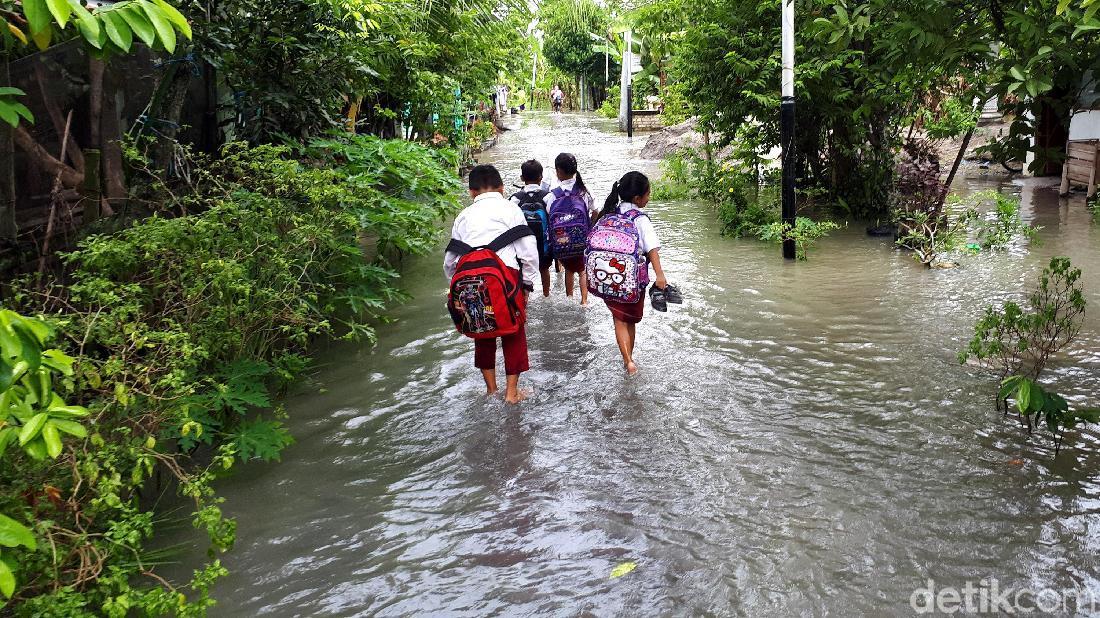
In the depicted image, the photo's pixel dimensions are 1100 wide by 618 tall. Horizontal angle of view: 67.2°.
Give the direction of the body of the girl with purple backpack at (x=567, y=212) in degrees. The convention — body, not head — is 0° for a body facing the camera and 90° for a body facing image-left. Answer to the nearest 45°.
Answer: approximately 180°

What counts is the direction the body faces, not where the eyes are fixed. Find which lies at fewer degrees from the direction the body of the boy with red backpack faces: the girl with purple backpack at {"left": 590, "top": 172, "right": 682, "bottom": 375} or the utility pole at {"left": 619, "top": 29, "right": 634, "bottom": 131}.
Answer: the utility pole

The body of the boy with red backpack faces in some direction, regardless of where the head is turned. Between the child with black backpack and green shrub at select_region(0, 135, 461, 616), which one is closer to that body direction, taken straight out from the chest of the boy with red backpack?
the child with black backpack

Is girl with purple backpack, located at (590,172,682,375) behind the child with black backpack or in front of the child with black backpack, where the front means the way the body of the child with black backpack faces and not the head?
behind

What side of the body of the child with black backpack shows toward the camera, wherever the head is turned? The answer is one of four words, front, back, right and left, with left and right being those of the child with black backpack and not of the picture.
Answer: back

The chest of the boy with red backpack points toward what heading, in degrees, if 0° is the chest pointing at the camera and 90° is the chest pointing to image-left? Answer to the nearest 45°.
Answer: approximately 180°

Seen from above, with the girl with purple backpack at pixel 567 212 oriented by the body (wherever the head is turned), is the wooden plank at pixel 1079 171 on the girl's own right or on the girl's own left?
on the girl's own right

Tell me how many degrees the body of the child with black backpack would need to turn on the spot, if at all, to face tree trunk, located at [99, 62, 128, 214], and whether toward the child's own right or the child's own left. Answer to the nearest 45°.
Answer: approximately 135° to the child's own left

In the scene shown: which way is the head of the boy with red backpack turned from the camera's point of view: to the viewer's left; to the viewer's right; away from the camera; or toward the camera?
away from the camera

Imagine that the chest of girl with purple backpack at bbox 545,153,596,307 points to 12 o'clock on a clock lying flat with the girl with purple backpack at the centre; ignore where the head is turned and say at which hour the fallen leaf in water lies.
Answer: The fallen leaf in water is roughly at 6 o'clock from the girl with purple backpack.

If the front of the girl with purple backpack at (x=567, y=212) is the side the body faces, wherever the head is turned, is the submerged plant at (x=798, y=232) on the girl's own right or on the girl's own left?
on the girl's own right

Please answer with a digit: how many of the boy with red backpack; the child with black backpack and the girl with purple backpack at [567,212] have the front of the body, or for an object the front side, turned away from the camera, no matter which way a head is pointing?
3

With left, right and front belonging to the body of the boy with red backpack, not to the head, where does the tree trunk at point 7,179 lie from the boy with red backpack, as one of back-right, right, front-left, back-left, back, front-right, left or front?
left

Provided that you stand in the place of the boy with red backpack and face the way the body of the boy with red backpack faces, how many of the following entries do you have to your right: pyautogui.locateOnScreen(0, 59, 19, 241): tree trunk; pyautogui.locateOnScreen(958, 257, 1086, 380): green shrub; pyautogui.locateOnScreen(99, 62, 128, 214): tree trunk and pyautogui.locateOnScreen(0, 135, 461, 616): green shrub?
1

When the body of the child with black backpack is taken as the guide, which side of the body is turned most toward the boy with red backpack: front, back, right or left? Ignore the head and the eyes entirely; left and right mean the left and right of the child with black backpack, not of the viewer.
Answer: back

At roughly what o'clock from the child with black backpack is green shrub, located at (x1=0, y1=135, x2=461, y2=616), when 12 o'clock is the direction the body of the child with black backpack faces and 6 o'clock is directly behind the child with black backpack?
The green shrub is roughly at 7 o'clock from the child with black backpack.

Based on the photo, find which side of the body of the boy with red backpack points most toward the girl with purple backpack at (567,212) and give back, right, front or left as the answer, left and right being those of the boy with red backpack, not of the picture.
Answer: front
